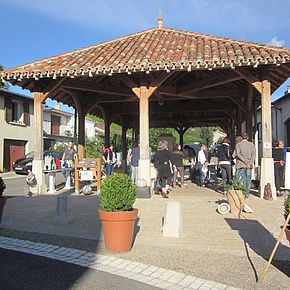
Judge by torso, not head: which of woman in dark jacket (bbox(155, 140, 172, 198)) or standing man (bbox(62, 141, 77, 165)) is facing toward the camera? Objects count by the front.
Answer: the standing man

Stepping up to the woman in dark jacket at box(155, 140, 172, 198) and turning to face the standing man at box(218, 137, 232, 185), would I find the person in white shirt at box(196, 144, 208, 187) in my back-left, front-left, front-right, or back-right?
front-left

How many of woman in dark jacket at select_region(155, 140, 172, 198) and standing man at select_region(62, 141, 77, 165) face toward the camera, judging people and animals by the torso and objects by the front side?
1

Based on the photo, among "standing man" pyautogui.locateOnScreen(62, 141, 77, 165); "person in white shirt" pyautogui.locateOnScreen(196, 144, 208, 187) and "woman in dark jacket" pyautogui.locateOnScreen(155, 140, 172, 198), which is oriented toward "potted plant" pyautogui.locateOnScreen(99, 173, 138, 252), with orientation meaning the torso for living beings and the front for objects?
the standing man

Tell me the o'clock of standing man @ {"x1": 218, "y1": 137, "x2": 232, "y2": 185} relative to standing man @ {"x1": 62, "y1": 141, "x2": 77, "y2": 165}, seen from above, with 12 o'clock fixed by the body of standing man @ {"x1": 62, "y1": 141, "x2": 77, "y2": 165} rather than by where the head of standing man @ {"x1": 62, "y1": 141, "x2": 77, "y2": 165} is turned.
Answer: standing man @ {"x1": 218, "y1": 137, "x2": 232, "y2": 185} is roughly at 10 o'clock from standing man @ {"x1": 62, "y1": 141, "x2": 77, "y2": 165}.

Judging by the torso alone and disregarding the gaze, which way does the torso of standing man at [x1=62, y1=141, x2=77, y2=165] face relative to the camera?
toward the camera

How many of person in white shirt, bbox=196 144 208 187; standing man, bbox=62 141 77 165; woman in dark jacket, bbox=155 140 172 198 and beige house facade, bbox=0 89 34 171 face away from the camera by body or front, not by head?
1

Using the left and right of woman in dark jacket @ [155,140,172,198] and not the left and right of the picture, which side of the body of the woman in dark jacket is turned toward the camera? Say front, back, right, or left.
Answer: back

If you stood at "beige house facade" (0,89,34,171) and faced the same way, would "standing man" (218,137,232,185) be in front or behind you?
in front

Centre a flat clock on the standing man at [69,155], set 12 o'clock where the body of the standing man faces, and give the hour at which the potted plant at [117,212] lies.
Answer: The potted plant is roughly at 12 o'clock from the standing man.
